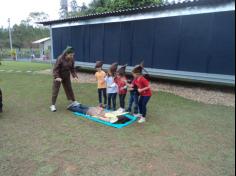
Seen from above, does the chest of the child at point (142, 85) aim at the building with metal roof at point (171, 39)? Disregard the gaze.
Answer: no

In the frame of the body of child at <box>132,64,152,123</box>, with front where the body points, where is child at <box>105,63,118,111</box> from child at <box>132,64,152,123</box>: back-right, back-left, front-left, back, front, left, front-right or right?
front-right

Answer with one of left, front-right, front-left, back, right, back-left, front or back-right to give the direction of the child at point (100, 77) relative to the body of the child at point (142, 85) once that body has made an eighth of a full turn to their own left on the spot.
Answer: right

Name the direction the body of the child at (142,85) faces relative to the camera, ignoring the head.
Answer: to the viewer's left

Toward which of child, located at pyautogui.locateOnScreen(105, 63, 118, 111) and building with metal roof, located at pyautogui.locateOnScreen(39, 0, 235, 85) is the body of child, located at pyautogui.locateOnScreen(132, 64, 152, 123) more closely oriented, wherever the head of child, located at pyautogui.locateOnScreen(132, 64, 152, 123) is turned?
the child
